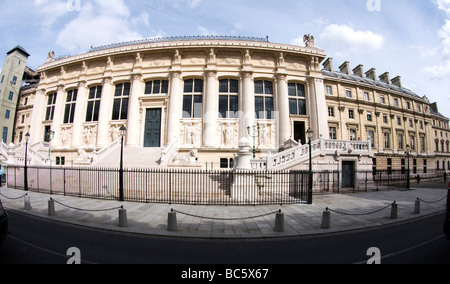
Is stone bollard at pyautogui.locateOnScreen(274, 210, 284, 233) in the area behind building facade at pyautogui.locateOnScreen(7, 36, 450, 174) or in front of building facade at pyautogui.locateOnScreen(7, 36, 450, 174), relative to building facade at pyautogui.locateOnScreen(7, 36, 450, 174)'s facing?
in front

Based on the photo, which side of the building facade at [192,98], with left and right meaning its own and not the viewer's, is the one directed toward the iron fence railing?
front

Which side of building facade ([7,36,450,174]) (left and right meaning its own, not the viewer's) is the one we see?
front

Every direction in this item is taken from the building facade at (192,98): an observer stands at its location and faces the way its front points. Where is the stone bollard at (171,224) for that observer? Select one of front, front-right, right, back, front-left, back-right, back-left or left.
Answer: front
